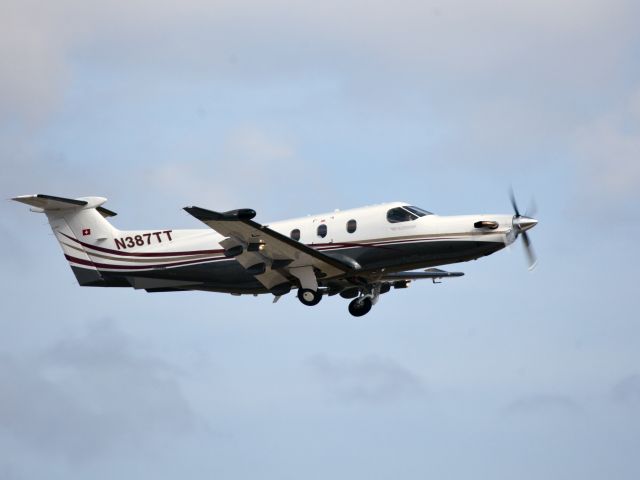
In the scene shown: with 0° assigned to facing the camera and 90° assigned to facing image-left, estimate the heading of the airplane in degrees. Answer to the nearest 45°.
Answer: approximately 315°
